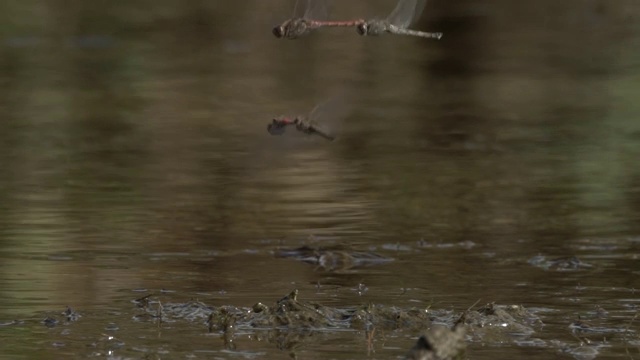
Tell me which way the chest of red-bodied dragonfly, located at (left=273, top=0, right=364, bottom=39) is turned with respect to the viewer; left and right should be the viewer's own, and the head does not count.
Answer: facing to the left of the viewer

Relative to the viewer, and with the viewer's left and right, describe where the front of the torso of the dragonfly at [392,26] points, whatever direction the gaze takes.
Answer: facing to the left of the viewer
